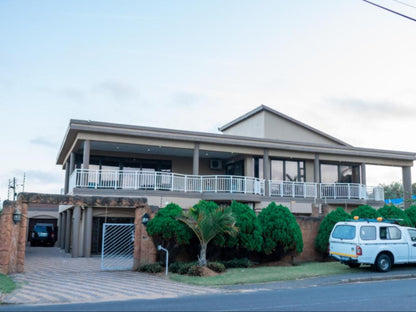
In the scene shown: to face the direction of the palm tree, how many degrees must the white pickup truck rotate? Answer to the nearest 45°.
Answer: approximately 180°

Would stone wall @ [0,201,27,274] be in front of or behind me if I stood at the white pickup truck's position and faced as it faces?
behind

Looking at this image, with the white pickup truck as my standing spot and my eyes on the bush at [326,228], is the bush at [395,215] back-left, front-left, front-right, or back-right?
front-right

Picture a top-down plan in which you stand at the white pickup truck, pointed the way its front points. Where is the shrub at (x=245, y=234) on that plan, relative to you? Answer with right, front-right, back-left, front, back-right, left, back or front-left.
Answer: back-left

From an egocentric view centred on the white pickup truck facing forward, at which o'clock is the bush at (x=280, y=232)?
The bush is roughly at 8 o'clock from the white pickup truck.

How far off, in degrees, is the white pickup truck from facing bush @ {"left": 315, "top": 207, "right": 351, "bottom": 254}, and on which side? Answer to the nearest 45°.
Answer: approximately 90° to its left

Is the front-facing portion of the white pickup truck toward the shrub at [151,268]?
no

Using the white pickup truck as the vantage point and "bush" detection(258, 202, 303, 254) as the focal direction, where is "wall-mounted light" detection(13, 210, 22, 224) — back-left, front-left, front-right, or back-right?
front-left

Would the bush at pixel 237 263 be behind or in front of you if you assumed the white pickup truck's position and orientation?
behind

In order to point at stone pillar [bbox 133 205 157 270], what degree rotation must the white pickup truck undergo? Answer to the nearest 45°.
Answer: approximately 135° to its left

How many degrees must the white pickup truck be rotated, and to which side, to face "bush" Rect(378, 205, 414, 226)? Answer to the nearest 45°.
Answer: approximately 45° to its left

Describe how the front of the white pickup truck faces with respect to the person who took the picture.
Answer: facing away from the viewer and to the right of the viewer

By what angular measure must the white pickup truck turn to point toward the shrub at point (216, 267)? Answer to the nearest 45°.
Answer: approximately 135° to its left

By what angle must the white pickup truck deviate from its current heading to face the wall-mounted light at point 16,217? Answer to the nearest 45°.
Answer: approximately 135° to its left
